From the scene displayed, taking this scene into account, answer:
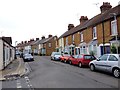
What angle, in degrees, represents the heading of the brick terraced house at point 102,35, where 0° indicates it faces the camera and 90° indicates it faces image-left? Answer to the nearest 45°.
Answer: approximately 45°

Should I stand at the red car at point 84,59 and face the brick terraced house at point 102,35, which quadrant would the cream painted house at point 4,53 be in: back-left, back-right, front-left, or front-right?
back-left

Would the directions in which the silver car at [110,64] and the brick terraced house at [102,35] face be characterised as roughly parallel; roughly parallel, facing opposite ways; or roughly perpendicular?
roughly perpendicular

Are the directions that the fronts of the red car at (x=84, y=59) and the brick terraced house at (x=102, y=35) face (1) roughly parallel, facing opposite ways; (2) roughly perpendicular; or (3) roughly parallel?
roughly perpendicular

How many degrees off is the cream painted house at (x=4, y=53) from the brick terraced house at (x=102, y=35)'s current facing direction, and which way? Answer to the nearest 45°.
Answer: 0° — it already faces it

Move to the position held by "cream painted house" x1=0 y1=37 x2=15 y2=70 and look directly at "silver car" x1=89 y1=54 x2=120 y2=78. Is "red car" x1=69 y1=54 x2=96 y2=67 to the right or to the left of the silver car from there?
left
